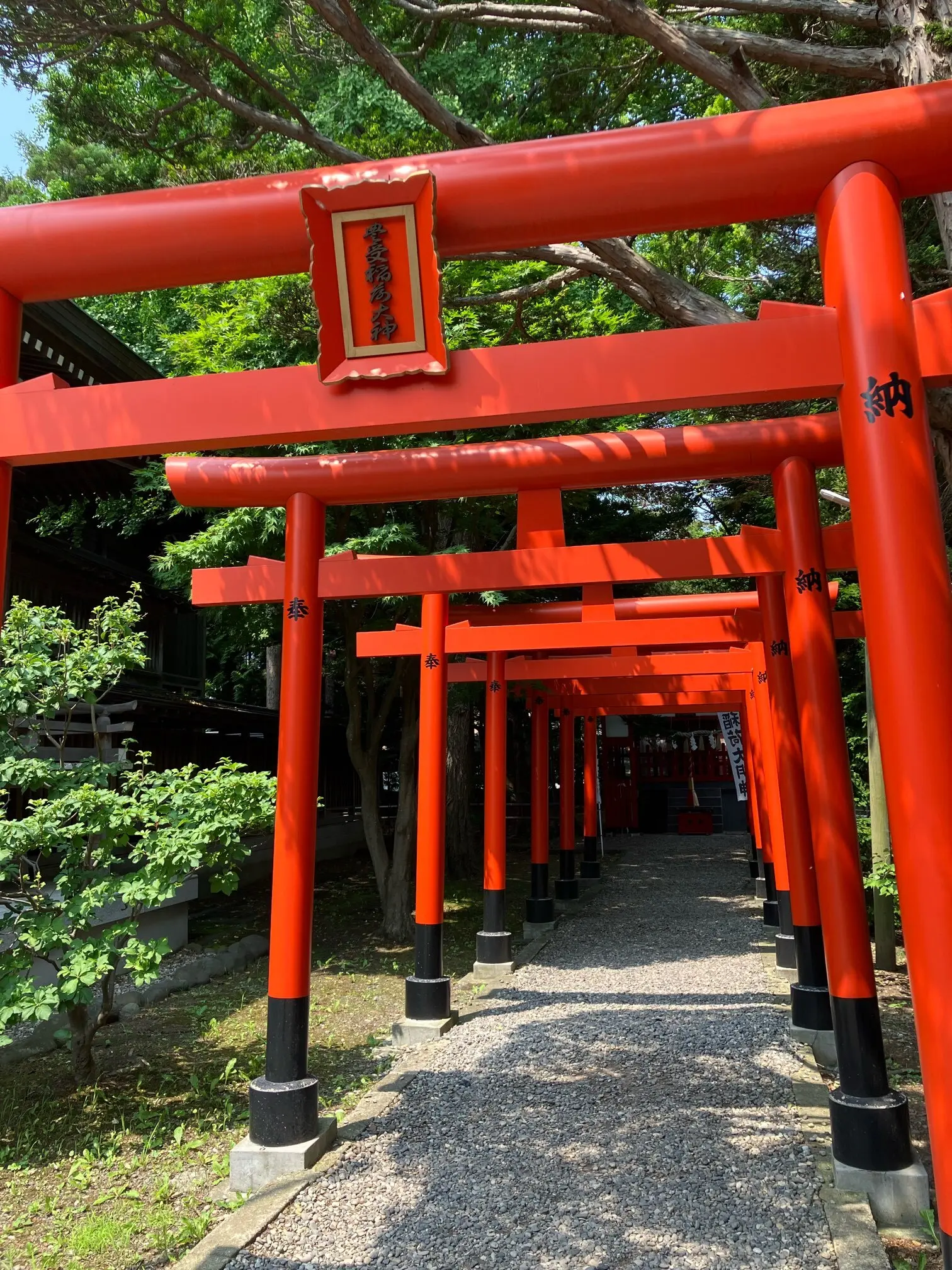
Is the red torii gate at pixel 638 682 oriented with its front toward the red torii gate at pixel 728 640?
yes

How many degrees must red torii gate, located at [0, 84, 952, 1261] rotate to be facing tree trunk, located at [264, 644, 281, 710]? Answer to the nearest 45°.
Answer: approximately 180°

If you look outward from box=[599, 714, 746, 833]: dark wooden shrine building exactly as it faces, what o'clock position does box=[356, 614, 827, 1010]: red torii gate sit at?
The red torii gate is roughly at 12 o'clock from the dark wooden shrine building.

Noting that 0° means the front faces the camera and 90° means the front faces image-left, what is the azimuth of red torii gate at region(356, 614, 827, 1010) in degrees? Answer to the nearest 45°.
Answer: approximately 0°

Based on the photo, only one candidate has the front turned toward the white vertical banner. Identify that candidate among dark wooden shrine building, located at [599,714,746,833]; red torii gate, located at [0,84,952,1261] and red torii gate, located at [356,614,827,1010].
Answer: the dark wooden shrine building

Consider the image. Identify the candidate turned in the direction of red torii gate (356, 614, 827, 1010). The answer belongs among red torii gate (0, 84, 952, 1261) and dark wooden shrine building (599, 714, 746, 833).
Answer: the dark wooden shrine building

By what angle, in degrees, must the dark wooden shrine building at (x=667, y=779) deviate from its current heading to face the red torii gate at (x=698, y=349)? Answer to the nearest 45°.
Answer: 0° — it already faces it

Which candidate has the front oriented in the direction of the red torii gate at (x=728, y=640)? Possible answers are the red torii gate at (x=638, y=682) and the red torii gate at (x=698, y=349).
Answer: the red torii gate at (x=638, y=682)
